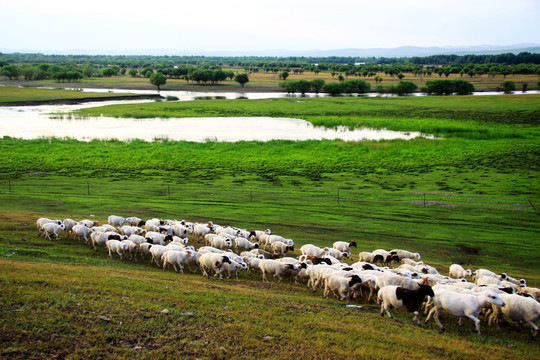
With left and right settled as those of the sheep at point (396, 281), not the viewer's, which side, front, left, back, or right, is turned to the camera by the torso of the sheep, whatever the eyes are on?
right

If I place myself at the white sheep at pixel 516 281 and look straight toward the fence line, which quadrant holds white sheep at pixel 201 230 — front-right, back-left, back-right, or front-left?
front-left

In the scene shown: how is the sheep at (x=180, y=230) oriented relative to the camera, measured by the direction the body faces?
to the viewer's right

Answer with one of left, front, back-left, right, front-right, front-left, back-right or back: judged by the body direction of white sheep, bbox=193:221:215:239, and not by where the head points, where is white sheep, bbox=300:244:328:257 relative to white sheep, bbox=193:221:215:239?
front-right

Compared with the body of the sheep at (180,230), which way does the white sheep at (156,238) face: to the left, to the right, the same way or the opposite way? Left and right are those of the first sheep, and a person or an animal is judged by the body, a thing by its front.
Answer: the same way

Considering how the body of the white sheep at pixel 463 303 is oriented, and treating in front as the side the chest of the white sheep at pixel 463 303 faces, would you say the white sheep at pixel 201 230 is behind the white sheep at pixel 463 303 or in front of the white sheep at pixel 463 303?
behind

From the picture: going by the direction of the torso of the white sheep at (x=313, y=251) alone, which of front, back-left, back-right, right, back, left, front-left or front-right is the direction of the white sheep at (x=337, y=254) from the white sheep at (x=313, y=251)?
front

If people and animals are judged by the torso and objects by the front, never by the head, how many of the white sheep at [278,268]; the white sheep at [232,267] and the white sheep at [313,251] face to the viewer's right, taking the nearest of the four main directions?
3

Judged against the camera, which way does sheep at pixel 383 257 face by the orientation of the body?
to the viewer's right

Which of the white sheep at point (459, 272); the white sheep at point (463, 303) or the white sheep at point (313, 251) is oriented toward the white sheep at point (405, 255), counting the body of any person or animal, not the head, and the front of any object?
the white sheep at point (313, 251)

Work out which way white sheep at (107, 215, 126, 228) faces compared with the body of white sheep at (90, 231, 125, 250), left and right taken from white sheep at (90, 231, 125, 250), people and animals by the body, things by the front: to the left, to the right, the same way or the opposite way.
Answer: the same way
